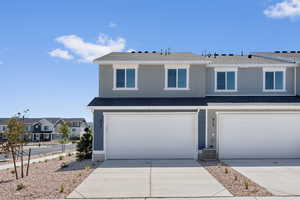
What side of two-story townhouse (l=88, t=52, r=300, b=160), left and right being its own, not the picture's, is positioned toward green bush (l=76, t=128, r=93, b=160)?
right

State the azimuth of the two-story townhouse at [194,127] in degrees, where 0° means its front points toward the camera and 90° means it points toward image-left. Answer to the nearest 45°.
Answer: approximately 0°
